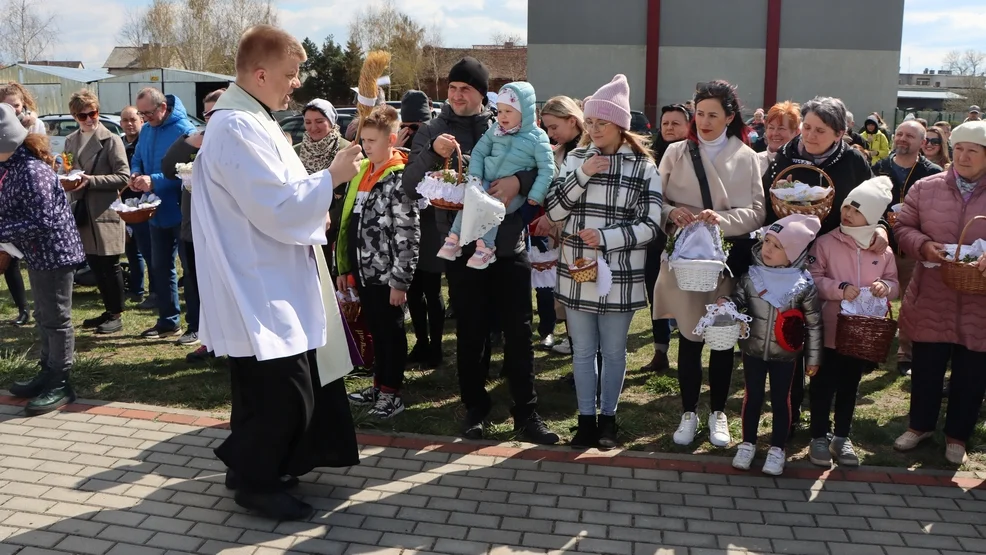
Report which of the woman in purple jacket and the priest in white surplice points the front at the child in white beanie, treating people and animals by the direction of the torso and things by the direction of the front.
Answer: the priest in white surplice

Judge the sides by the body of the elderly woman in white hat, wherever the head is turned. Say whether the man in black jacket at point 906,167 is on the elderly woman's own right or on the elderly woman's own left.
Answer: on the elderly woman's own right

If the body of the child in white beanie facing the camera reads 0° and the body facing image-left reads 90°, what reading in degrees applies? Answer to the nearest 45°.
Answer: approximately 0°

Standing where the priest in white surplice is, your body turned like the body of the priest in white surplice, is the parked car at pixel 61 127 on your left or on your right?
on your left

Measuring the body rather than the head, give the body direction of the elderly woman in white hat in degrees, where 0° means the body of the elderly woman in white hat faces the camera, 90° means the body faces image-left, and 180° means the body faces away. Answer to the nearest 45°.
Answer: approximately 45°

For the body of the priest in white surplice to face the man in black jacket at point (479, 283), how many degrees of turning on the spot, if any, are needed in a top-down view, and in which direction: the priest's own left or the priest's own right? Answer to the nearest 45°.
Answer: approximately 45° to the priest's own left

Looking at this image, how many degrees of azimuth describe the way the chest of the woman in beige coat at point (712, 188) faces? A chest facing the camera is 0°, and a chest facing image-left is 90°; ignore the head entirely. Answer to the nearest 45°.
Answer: approximately 0°

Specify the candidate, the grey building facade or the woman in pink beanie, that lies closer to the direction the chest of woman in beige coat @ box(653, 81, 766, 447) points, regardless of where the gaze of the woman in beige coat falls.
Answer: the woman in pink beanie

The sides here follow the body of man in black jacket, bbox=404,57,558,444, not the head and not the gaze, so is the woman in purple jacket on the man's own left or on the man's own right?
on the man's own right

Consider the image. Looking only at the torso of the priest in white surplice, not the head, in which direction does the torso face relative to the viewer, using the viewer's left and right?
facing to the right of the viewer

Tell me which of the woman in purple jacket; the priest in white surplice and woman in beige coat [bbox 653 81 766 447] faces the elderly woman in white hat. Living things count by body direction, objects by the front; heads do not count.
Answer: the priest in white surplice

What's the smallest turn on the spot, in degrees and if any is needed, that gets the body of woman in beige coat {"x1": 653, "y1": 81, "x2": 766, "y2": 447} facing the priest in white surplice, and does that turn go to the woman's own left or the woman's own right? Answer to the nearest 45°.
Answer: approximately 45° to the woman's own right

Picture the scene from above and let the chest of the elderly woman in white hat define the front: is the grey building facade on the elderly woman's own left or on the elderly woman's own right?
on the elderly woman's own right

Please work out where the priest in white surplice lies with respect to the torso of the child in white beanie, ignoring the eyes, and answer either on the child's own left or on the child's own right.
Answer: on the child's own right
